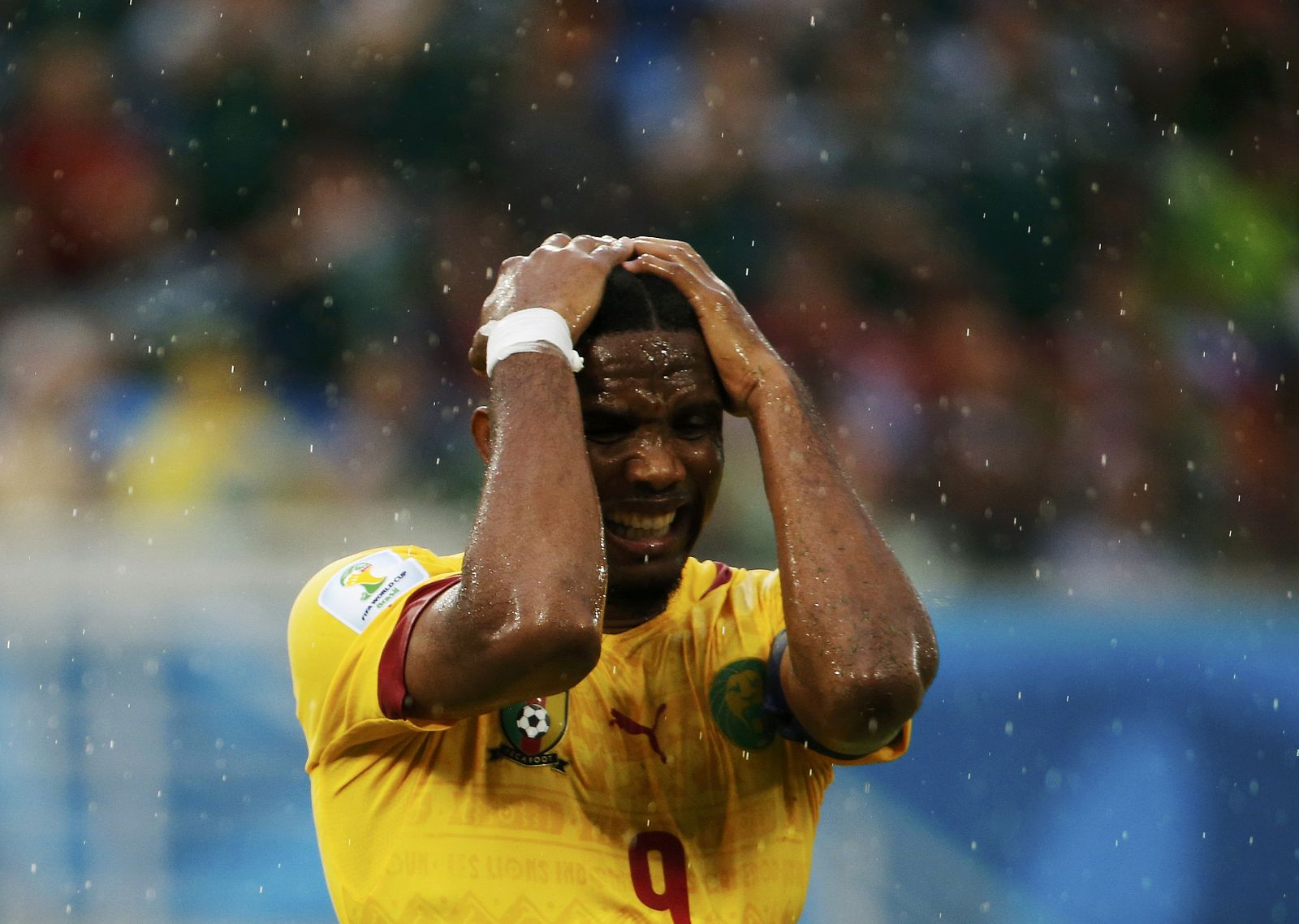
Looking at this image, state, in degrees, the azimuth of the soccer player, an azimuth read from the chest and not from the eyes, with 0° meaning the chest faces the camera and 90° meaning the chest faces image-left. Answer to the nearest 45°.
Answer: approximately 315°
